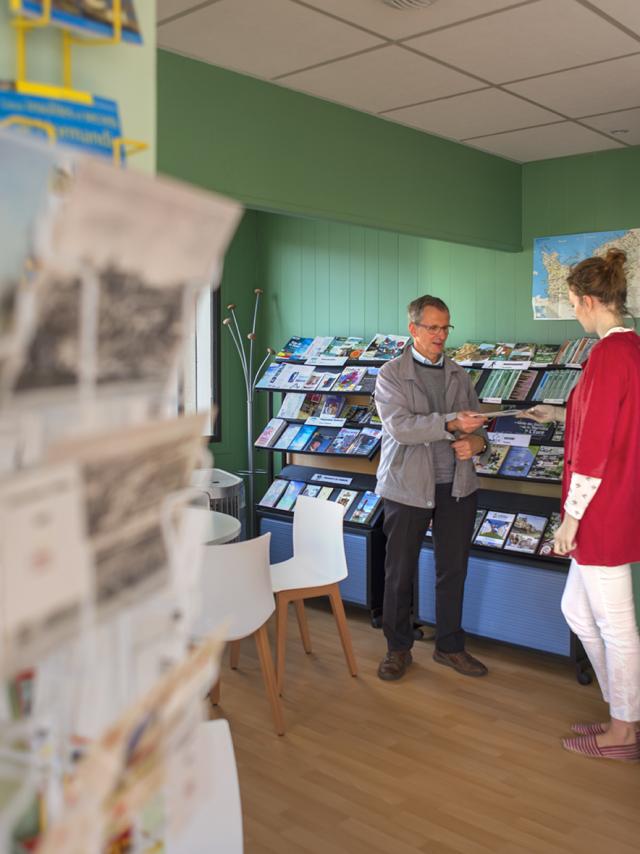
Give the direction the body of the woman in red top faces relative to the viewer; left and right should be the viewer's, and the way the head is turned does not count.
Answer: facing to the left of the viewer

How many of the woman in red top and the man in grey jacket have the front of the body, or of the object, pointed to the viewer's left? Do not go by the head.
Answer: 1

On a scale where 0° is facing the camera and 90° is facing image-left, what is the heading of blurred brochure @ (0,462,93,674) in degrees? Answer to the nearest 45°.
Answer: approximately 315°

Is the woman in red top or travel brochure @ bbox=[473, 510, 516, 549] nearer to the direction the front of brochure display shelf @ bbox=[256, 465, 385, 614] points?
the woman in red top

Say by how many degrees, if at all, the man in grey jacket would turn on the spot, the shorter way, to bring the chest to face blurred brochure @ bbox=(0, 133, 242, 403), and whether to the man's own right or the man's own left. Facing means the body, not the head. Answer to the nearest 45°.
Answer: approximately 45° to the man's own right

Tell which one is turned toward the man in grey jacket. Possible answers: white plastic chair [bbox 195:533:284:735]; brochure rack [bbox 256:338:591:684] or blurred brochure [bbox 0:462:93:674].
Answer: the brochure rack

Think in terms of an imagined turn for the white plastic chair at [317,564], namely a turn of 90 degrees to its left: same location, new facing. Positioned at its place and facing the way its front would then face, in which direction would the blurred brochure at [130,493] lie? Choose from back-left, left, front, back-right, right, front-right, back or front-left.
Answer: front-right

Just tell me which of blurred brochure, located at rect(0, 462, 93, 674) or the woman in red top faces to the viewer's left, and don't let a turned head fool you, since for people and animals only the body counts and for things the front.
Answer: the woman in red top

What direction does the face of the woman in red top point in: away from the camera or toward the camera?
away from the camera

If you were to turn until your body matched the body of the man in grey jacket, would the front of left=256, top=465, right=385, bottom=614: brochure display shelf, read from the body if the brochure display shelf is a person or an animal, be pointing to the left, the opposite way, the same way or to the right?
to the right

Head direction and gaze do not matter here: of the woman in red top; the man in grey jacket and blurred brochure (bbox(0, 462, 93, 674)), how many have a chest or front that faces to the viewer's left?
1

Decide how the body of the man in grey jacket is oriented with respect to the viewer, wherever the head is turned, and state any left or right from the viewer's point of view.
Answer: facing the viewer and to the right of the viewer

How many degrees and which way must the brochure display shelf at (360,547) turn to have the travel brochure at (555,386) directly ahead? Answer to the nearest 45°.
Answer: approximately 135° to its left

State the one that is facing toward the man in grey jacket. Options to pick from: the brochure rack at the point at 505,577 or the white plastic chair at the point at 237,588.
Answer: the brochure rack
